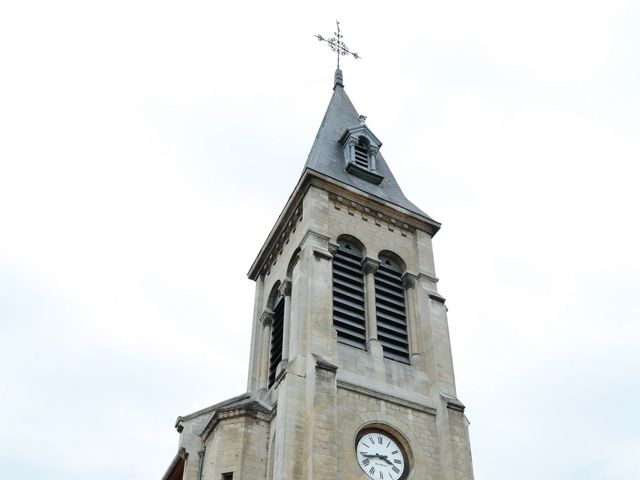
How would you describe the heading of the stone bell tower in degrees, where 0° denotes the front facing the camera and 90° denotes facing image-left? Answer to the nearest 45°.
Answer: approximately 315°
